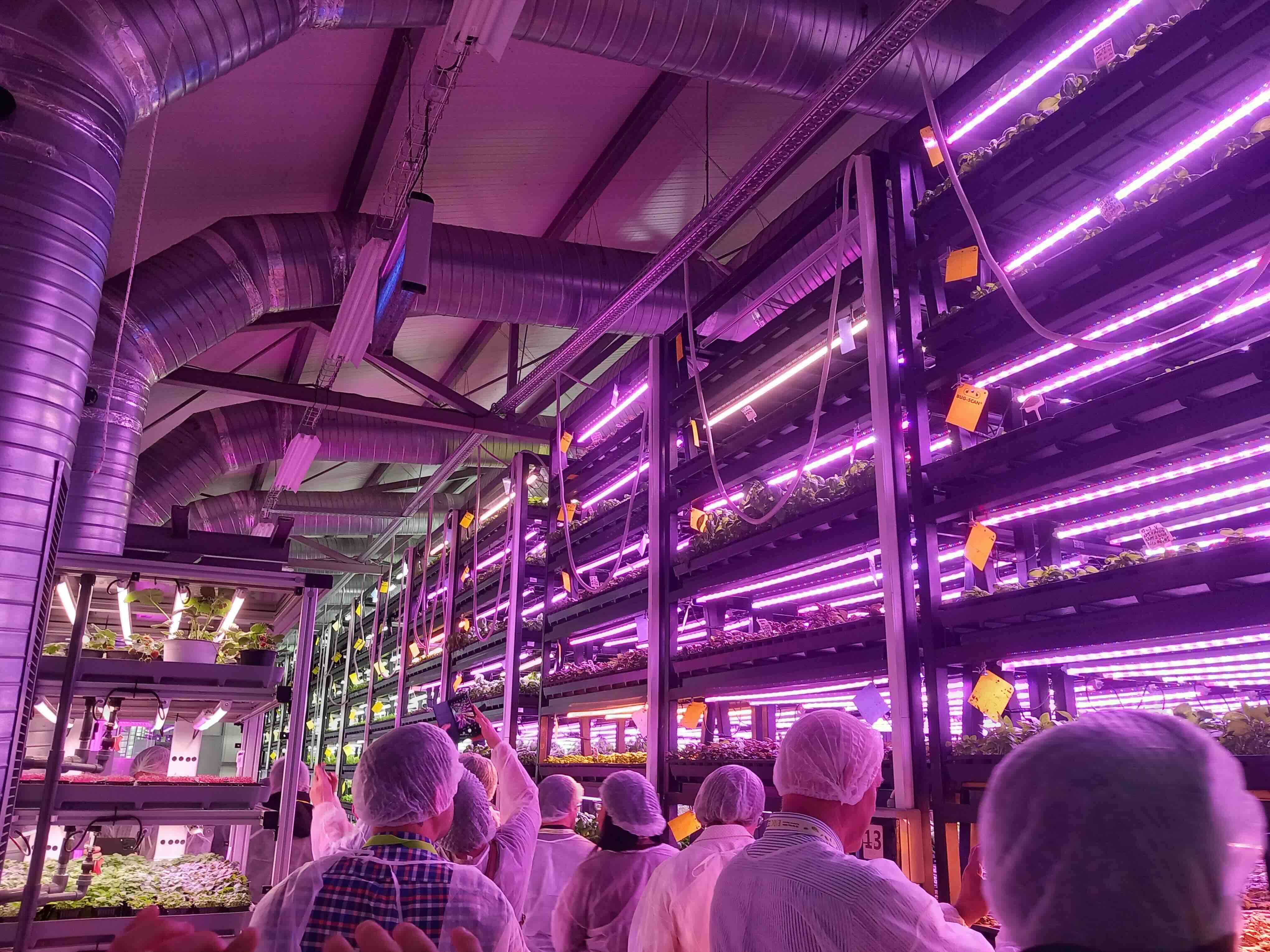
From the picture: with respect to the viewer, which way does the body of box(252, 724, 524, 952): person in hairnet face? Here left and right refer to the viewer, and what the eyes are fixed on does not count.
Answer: facing away from the viewer

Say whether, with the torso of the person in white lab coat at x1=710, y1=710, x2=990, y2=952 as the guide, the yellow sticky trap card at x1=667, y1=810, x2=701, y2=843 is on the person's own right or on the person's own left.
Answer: on the person's own left

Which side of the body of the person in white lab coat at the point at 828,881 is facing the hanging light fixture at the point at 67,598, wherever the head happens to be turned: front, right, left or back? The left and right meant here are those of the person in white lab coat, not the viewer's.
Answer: left

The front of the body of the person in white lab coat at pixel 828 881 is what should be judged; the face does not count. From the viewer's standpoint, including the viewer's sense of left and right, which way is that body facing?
facing away from the viewer and to the right of the viewer

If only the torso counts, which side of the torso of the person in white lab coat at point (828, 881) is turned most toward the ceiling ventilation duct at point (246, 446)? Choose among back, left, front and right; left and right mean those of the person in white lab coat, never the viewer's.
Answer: left

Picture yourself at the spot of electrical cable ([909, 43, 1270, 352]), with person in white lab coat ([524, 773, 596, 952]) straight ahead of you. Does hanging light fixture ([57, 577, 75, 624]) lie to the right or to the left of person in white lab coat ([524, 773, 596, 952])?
left
